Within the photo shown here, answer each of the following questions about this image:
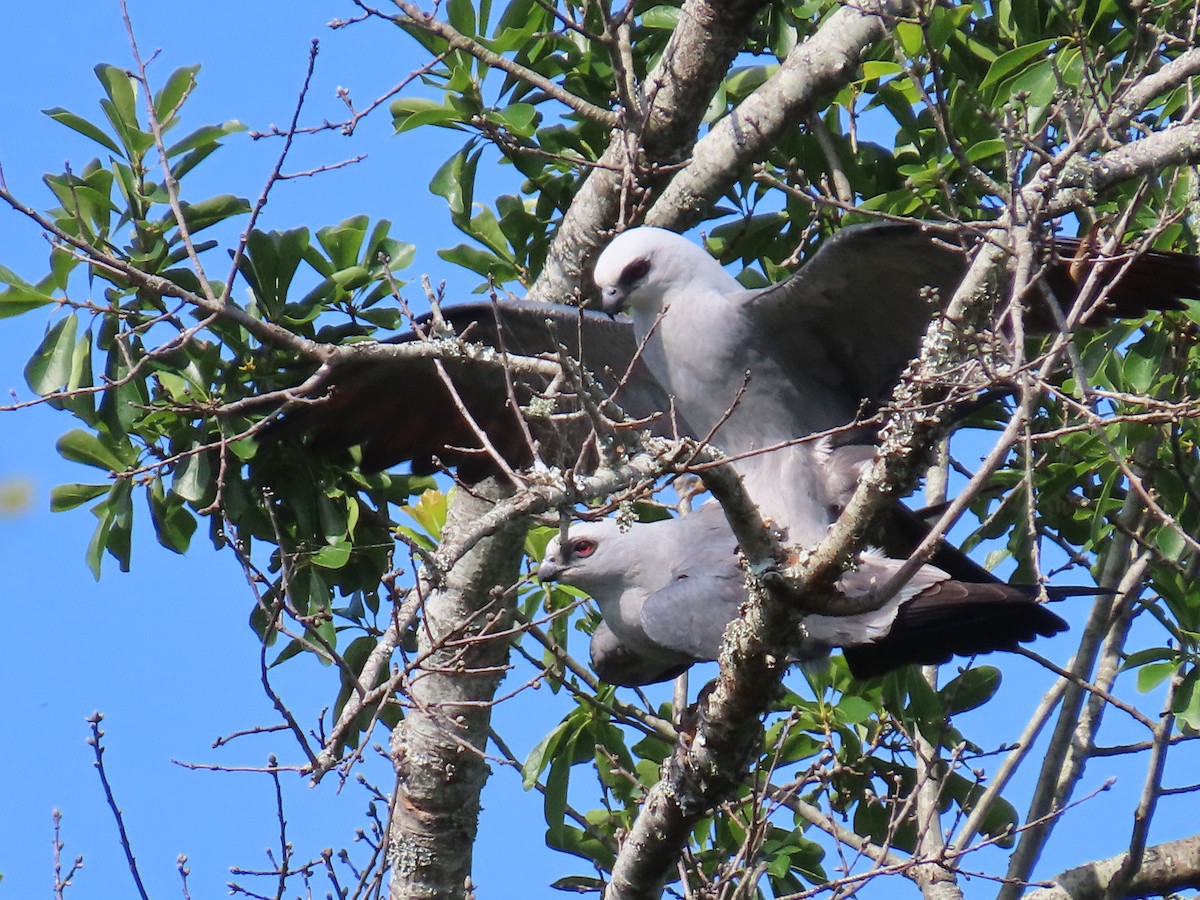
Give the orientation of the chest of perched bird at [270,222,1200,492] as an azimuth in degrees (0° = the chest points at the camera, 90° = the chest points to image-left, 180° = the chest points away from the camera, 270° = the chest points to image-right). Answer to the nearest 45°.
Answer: approximately 45°

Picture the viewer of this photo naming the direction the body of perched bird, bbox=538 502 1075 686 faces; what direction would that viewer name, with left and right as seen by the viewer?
facing to the left of the viewer

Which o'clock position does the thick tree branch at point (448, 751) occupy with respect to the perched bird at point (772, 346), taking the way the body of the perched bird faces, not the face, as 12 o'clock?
The thick tree branch is roughly at 2 o'clock from the perched bird.
